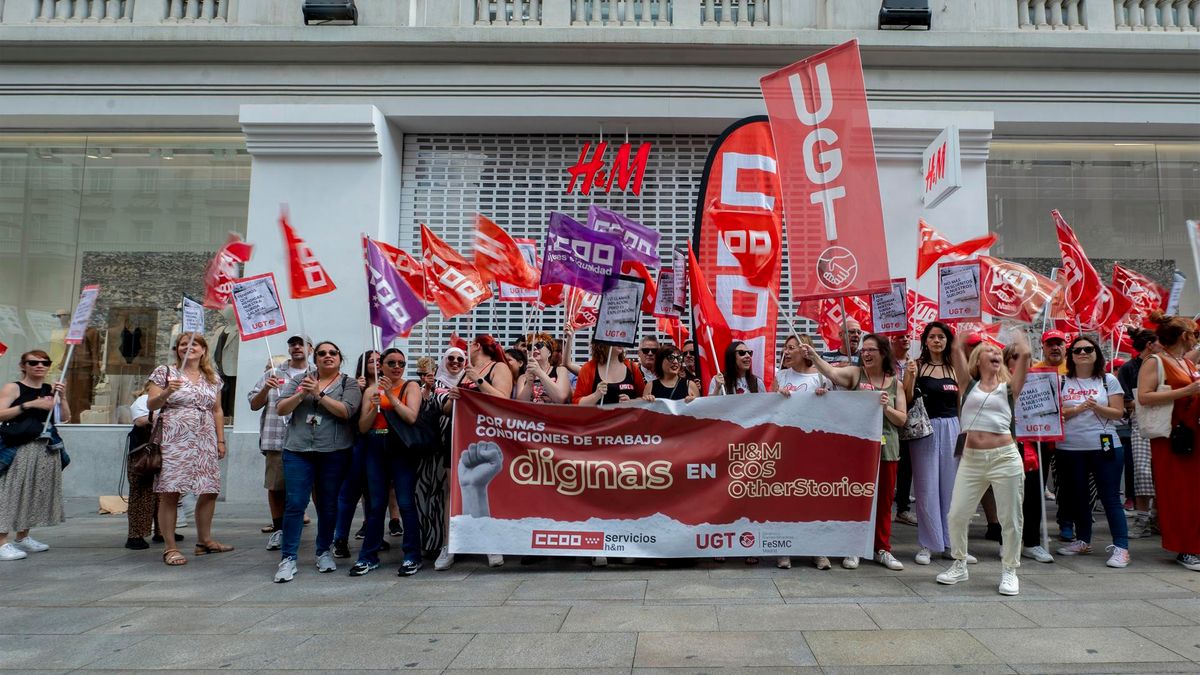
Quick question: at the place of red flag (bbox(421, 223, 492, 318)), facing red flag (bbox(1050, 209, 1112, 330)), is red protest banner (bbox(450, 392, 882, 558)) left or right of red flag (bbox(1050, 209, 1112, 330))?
right

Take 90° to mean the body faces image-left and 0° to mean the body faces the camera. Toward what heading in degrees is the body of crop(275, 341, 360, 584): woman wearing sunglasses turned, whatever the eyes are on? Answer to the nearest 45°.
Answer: approximately 0°

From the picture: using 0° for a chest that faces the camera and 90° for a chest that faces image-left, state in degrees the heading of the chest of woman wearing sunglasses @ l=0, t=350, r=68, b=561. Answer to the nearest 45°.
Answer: approximately 315°

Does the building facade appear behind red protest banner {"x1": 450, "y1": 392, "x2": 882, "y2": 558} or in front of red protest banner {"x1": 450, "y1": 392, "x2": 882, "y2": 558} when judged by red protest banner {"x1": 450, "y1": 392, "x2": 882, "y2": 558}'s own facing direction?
behind

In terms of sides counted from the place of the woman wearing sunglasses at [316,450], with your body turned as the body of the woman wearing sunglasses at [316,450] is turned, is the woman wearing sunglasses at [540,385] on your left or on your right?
on your left

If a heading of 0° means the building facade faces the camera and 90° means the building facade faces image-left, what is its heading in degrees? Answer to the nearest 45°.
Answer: approximately 0°

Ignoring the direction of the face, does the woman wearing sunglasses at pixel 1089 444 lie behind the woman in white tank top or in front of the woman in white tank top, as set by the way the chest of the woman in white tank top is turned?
behind
